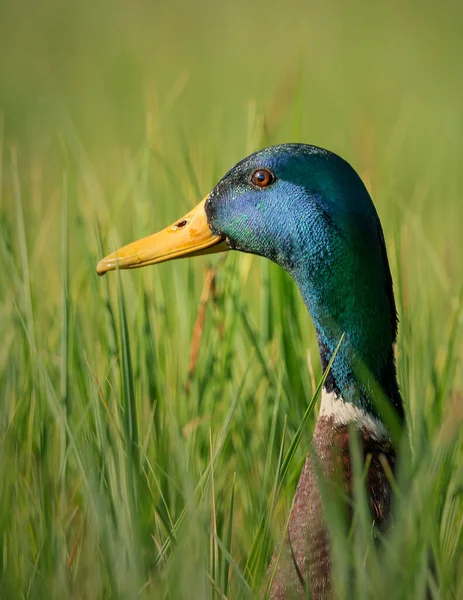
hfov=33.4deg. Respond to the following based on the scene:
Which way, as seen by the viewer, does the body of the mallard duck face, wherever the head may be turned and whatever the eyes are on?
to the viewer's left
